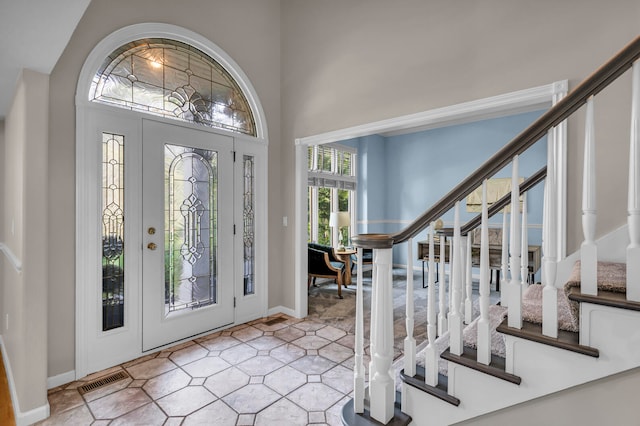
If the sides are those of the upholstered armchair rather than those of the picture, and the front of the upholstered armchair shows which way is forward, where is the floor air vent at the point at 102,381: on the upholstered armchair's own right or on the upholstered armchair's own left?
on the upholstered armchair's own right

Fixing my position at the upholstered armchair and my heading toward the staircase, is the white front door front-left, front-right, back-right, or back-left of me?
front-right

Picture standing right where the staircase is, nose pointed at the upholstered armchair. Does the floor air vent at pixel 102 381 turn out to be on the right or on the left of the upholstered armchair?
left

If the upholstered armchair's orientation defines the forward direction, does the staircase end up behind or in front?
in front

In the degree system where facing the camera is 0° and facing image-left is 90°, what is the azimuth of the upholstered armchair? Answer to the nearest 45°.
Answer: approximately 315°

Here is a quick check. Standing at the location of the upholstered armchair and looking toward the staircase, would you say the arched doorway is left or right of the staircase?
right

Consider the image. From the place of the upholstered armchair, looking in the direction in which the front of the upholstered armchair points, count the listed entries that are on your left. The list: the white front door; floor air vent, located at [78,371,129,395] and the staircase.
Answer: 0

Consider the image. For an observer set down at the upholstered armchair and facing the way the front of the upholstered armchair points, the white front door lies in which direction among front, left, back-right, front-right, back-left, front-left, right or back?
right
